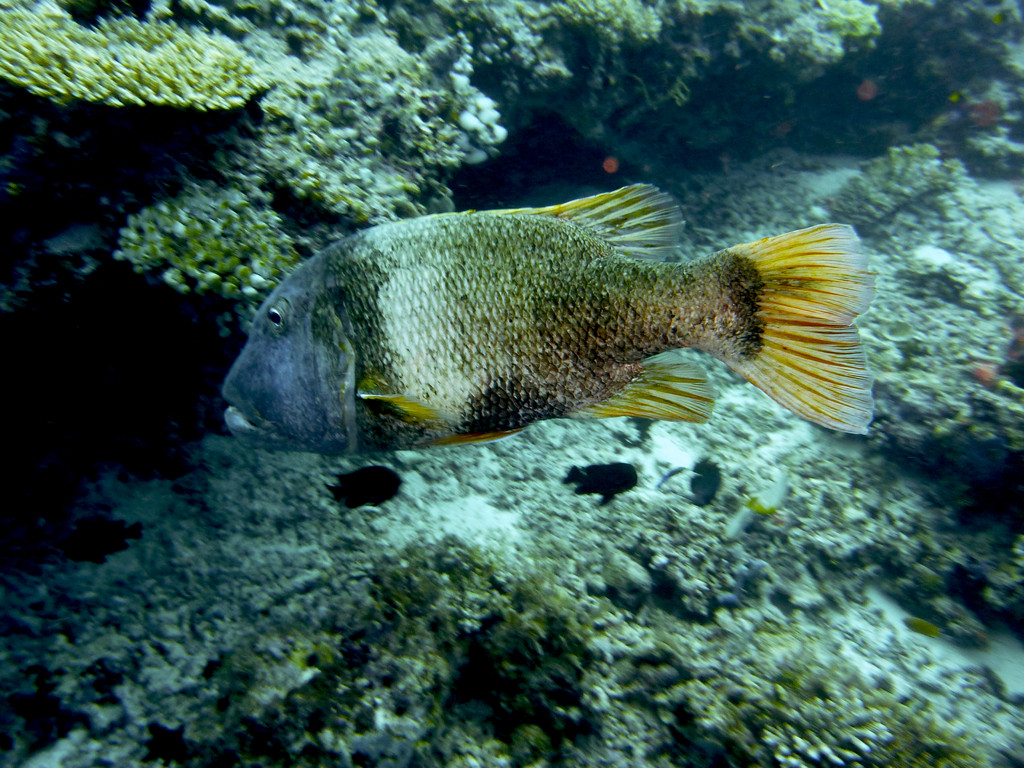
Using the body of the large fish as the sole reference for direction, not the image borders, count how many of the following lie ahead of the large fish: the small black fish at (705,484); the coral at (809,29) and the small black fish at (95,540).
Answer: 1

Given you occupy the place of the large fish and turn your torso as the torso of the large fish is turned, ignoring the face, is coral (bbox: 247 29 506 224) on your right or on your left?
on your right

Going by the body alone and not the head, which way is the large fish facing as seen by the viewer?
to the viewer's left

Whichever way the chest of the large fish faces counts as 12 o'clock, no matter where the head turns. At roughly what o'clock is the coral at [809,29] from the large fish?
The coral is roughly at 4 o'clock from the large fish.

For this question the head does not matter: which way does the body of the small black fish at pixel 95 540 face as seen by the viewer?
to the viewer's left

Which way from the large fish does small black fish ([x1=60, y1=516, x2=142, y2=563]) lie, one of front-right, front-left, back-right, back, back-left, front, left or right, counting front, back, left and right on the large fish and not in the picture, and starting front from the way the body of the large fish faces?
front

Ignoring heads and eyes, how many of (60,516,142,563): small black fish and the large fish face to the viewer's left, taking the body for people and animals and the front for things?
2

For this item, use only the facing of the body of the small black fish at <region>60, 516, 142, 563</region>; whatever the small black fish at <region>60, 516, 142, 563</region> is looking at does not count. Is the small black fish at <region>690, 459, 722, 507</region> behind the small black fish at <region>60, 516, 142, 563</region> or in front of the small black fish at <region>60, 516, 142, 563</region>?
behind

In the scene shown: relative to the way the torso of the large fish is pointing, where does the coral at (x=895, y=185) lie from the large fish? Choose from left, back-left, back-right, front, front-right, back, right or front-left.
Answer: back-right

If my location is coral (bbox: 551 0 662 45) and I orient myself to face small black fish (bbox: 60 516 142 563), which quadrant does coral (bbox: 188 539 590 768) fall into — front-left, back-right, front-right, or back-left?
front-left
